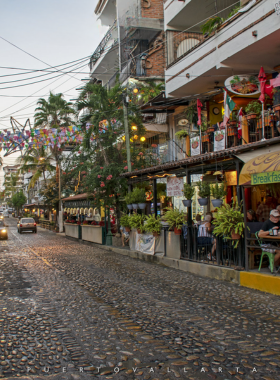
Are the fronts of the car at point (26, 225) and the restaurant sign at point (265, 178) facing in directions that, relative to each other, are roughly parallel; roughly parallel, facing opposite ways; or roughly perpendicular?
roughly perpendicular

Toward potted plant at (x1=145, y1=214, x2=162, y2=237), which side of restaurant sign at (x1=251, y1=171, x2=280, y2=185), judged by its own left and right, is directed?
right
